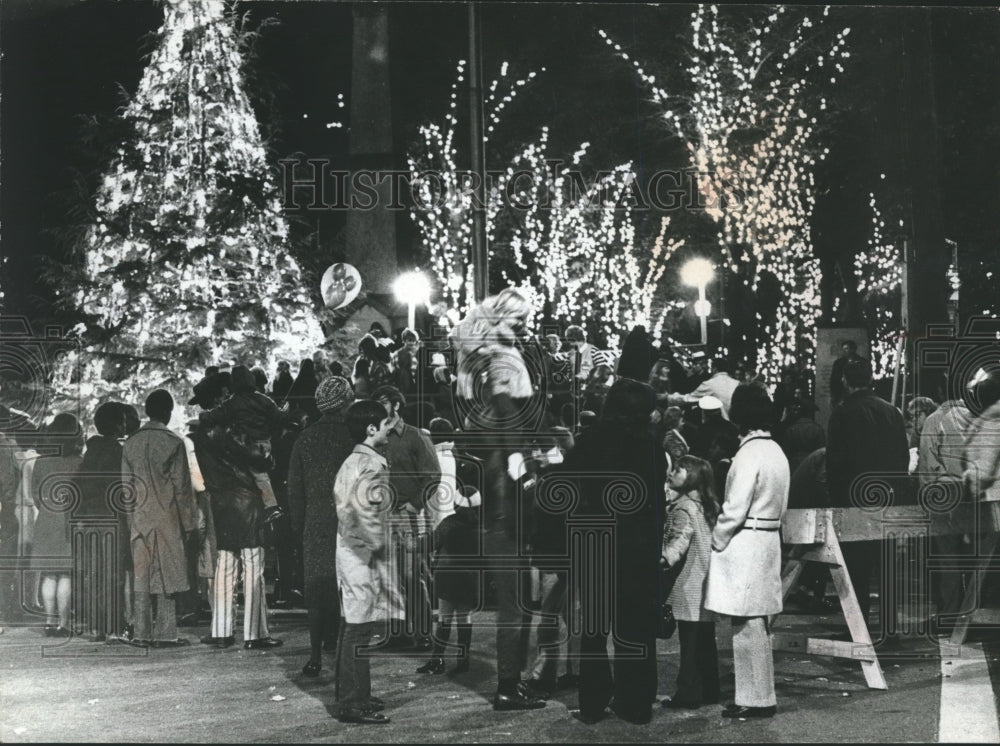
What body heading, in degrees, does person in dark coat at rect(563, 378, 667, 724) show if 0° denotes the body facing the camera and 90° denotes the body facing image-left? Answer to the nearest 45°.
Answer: approximately 180°

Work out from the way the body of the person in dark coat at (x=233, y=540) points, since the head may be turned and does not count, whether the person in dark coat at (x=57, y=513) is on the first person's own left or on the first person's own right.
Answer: on the first person's own left

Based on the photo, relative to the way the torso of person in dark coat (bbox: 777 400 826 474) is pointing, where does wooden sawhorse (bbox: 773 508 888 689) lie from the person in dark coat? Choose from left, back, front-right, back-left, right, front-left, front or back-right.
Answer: back

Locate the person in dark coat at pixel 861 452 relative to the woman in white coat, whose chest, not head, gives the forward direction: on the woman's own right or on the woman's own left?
on the woman's own right

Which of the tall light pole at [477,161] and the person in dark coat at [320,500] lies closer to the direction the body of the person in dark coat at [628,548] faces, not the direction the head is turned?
the tall light pole

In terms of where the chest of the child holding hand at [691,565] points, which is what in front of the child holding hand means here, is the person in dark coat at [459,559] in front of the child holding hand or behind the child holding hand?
in front

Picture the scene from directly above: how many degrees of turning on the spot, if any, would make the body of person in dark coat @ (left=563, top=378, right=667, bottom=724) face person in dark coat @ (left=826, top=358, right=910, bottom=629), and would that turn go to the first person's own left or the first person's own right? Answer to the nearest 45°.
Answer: approximately 45° to the first person's own right

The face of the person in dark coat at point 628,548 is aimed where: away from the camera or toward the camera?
away from the camera

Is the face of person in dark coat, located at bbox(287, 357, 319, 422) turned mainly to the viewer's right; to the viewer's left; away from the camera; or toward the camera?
away from the camera

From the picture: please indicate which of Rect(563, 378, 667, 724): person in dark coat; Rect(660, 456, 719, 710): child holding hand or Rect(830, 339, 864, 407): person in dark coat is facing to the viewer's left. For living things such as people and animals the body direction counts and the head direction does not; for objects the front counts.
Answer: the child holding hand

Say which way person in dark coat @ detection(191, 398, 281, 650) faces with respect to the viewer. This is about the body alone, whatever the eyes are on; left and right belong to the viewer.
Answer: facing away from the viewer

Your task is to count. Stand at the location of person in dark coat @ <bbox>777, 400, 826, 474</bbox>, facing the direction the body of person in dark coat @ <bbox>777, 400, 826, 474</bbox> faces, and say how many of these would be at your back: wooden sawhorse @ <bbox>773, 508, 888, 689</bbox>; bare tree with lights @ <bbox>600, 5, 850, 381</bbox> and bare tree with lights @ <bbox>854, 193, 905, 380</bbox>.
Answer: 1

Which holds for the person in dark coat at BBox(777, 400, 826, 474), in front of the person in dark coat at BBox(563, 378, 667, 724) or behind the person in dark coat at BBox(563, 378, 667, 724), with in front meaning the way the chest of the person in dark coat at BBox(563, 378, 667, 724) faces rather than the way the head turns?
in front

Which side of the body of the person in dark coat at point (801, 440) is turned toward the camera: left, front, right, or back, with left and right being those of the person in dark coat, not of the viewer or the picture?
back

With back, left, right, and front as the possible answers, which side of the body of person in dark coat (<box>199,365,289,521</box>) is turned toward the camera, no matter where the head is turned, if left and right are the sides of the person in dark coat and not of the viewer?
back
